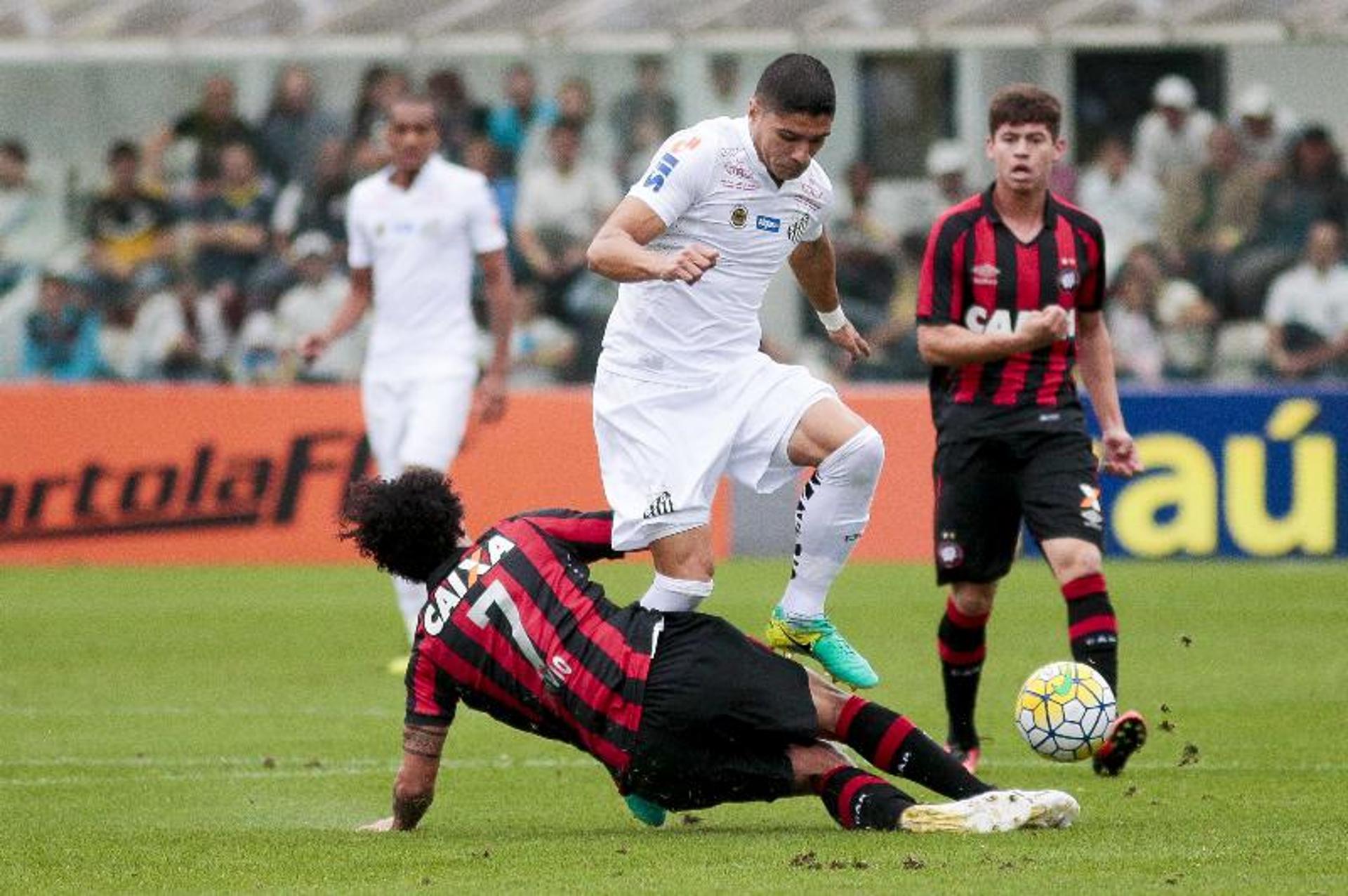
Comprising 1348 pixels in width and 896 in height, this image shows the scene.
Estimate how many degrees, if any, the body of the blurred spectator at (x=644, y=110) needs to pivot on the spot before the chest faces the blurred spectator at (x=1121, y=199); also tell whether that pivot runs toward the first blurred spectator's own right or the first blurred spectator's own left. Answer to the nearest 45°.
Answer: approximately 90° to the first blurred spectator's own left

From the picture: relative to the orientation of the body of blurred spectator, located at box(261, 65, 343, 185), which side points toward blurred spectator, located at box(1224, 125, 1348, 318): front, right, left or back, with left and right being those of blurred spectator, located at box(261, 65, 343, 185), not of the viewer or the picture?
left

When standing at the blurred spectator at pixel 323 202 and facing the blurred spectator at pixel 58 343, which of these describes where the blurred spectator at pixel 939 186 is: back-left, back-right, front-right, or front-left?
back-left

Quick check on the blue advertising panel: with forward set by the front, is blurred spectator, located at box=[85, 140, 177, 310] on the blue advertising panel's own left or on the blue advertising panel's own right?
on the blue advertising panel's own right

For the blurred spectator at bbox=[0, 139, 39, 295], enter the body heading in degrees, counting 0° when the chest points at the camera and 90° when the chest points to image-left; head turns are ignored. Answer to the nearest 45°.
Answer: approximately 0°

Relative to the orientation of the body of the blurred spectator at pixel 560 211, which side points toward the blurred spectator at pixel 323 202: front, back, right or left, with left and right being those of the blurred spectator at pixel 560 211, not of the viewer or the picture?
right

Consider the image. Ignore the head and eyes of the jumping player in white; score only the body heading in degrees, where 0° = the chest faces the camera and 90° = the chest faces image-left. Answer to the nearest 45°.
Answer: approximately 315°

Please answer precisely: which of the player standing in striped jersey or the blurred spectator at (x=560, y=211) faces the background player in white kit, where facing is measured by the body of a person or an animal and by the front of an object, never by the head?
the blurred spectator

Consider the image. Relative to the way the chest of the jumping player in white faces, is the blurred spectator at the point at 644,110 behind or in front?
behind

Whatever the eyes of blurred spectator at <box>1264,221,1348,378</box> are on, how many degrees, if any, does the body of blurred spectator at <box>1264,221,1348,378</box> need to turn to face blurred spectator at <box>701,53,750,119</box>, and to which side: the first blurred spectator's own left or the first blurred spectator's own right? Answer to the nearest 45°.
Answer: approximately 90° to the first blurred spectator's own right

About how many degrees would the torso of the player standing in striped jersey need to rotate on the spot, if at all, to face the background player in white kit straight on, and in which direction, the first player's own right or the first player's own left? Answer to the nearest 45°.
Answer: approximately 135° to the first player's own right
